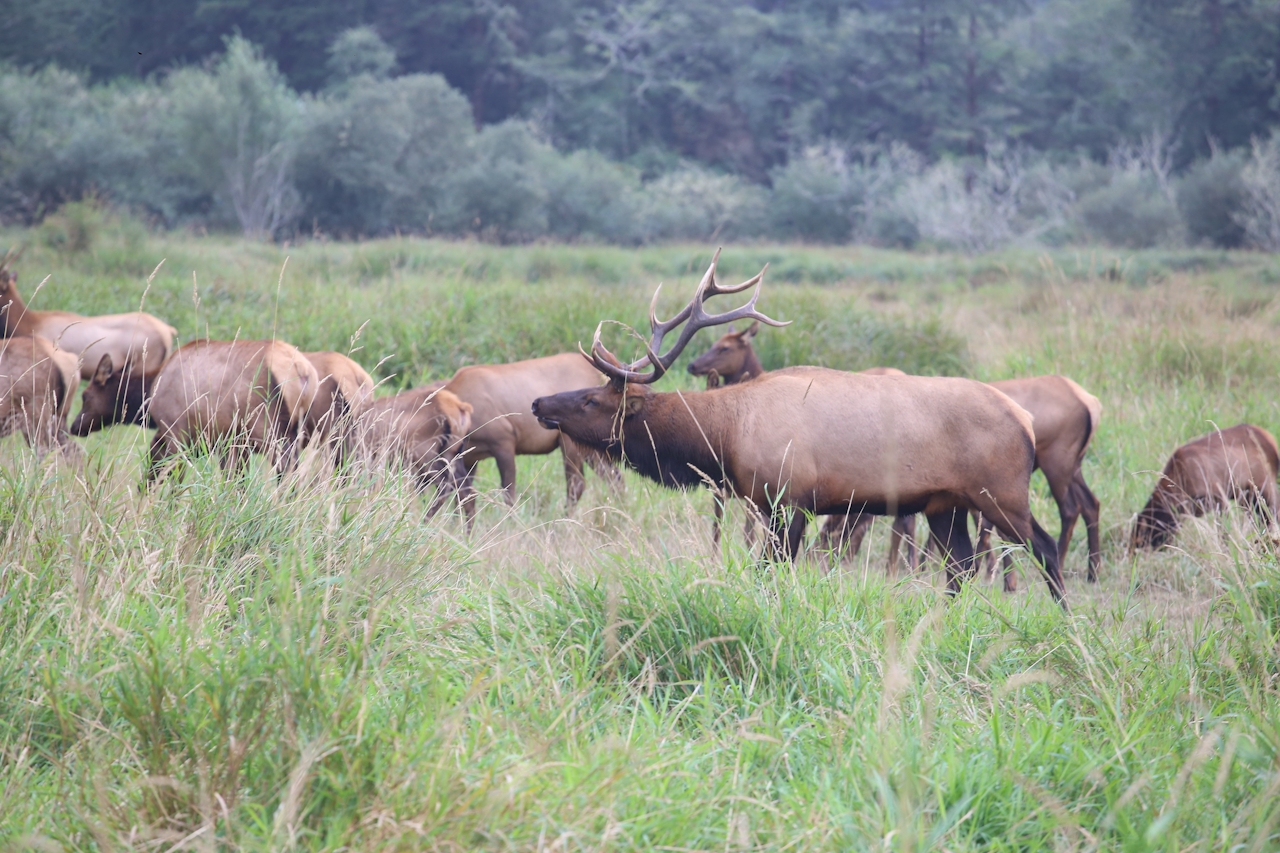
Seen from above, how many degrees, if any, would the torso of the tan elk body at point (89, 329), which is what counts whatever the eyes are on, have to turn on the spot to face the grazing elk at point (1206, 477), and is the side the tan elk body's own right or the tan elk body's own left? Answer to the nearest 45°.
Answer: approximately 135° to the tan elk body's own left

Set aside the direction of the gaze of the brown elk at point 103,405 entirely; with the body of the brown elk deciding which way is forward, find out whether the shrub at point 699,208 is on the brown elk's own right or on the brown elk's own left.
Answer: on the brown elk's own right

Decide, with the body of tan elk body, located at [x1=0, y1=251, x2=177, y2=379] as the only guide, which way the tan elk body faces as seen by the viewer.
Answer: to the viewer's left

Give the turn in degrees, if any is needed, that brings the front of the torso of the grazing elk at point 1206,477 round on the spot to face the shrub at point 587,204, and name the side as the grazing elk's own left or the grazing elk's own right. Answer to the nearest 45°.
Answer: approximately 45° to the grazing elk's own right

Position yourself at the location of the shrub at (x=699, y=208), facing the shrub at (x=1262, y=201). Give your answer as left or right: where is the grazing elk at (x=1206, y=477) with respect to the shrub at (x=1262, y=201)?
right

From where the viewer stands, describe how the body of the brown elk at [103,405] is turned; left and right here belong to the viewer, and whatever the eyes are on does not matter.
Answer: facing to the left of the viewer

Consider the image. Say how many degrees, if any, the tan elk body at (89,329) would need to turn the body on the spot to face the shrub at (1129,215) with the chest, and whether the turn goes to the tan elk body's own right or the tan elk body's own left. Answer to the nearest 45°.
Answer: approximately 135° to the tan elk body's own right

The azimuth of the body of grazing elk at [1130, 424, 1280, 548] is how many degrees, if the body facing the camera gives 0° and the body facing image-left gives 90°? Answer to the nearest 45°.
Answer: approximately 90°

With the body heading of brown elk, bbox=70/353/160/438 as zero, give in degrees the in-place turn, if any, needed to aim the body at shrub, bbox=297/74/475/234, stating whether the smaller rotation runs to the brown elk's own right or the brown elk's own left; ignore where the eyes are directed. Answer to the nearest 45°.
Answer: approximately 90° to the brown elk's own right

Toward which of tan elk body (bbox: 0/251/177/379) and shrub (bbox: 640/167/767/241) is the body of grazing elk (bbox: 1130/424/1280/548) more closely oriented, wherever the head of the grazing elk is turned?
the tan elk body

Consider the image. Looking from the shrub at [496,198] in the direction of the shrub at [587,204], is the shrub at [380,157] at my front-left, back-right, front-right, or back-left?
back-left

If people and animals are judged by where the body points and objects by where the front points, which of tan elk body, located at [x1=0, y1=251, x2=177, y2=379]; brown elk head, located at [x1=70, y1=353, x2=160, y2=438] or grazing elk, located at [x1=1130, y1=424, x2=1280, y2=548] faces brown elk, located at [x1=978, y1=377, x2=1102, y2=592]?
the grazing elk
